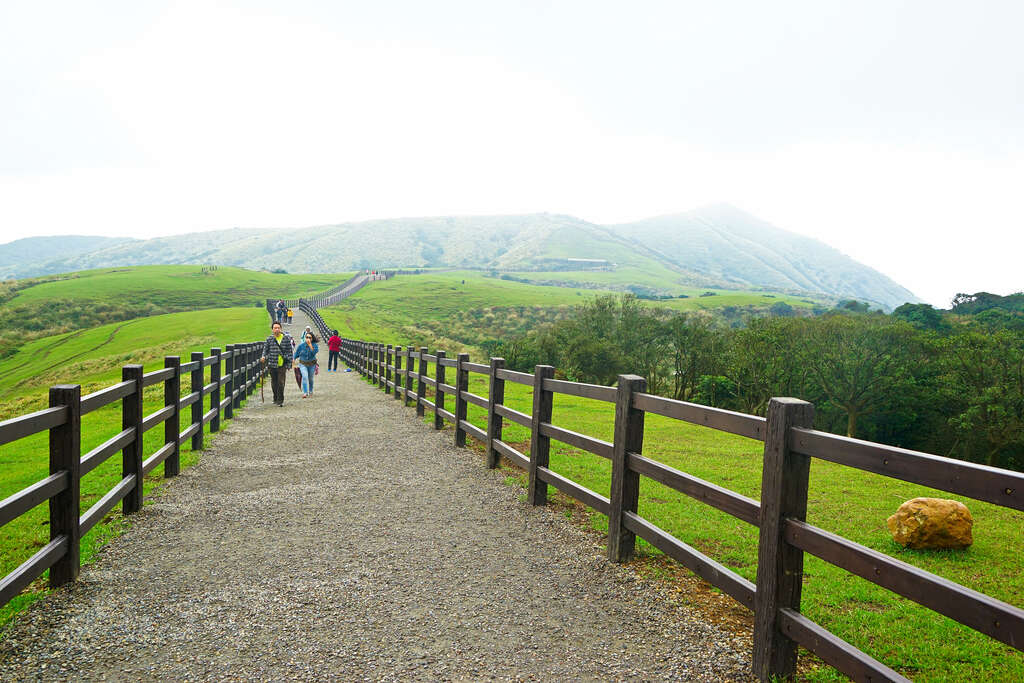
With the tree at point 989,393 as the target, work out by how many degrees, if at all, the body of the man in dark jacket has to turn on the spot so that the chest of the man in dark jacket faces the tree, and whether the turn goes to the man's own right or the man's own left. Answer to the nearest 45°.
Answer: approximately 90° to the man's own left

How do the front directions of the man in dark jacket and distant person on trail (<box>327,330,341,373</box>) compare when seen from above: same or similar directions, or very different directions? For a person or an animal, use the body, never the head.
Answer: very different directions

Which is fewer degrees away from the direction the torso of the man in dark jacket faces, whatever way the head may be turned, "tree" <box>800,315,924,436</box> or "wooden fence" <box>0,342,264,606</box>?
the wooden fence

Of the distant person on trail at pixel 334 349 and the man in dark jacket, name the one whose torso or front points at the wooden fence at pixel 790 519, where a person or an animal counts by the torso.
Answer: the man in dark jacket

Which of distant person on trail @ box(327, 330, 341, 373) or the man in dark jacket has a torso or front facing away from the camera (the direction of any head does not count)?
the distant person on trail

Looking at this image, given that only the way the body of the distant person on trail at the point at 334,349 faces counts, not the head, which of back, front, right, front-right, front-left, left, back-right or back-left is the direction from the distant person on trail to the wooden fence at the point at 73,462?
back

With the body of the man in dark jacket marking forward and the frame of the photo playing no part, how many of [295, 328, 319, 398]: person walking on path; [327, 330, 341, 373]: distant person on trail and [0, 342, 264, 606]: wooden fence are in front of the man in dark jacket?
1

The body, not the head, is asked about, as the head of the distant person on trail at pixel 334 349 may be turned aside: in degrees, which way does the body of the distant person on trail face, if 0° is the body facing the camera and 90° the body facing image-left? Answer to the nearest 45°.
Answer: approximately 180°

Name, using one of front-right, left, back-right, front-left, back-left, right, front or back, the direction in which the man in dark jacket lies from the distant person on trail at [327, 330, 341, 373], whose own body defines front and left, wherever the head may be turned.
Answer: back
